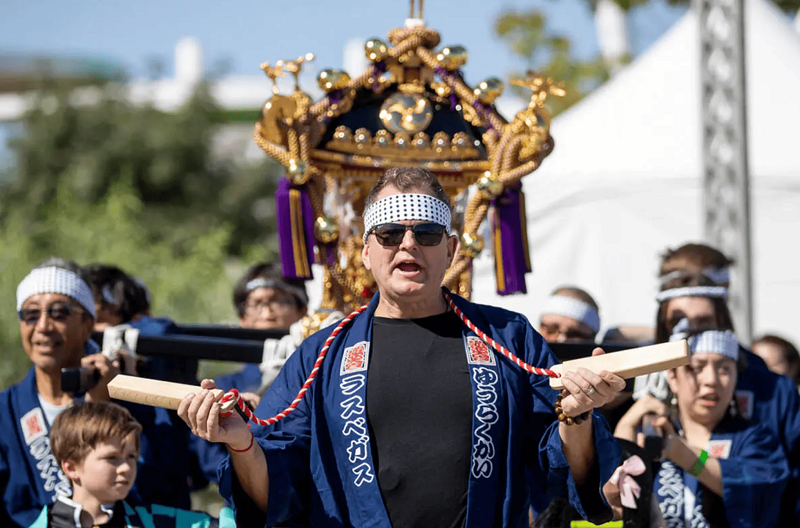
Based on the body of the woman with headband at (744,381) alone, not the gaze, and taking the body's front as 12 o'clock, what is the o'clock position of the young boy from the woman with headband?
The young boy is roughly at 2 o'clock from the woman with headband.

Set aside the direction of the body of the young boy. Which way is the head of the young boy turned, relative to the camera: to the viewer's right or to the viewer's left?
to the viewer's right

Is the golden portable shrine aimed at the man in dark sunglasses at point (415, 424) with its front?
yes

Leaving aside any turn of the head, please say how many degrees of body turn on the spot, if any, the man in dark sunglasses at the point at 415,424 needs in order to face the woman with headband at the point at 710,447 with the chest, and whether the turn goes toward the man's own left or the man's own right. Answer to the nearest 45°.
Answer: approximately 135° to the man's own left

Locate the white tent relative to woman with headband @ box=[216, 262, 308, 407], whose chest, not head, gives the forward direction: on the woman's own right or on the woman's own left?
on the woman's own left

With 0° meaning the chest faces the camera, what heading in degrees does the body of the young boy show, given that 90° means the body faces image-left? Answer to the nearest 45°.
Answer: approximately 315°

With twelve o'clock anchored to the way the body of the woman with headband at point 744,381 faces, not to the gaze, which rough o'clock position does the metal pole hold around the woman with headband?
The metal pole is roughly at 6 o'clock from the woman with headband.

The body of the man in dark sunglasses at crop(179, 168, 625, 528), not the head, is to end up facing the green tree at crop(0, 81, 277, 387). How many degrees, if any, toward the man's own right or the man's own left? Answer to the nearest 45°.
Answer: approximately 180°

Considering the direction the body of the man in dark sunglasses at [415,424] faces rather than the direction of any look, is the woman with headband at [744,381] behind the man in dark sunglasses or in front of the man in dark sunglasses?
behind

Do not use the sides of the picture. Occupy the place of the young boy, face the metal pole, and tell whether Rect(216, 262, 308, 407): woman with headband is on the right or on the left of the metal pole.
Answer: left

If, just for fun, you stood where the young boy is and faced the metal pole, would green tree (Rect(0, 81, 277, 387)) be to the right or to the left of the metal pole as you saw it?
left

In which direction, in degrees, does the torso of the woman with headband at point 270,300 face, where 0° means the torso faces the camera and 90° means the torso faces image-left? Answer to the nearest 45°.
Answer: approximately 0°

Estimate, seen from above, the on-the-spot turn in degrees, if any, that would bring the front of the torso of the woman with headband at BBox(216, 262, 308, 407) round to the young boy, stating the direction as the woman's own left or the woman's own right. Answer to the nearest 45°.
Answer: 0° — they already face them
